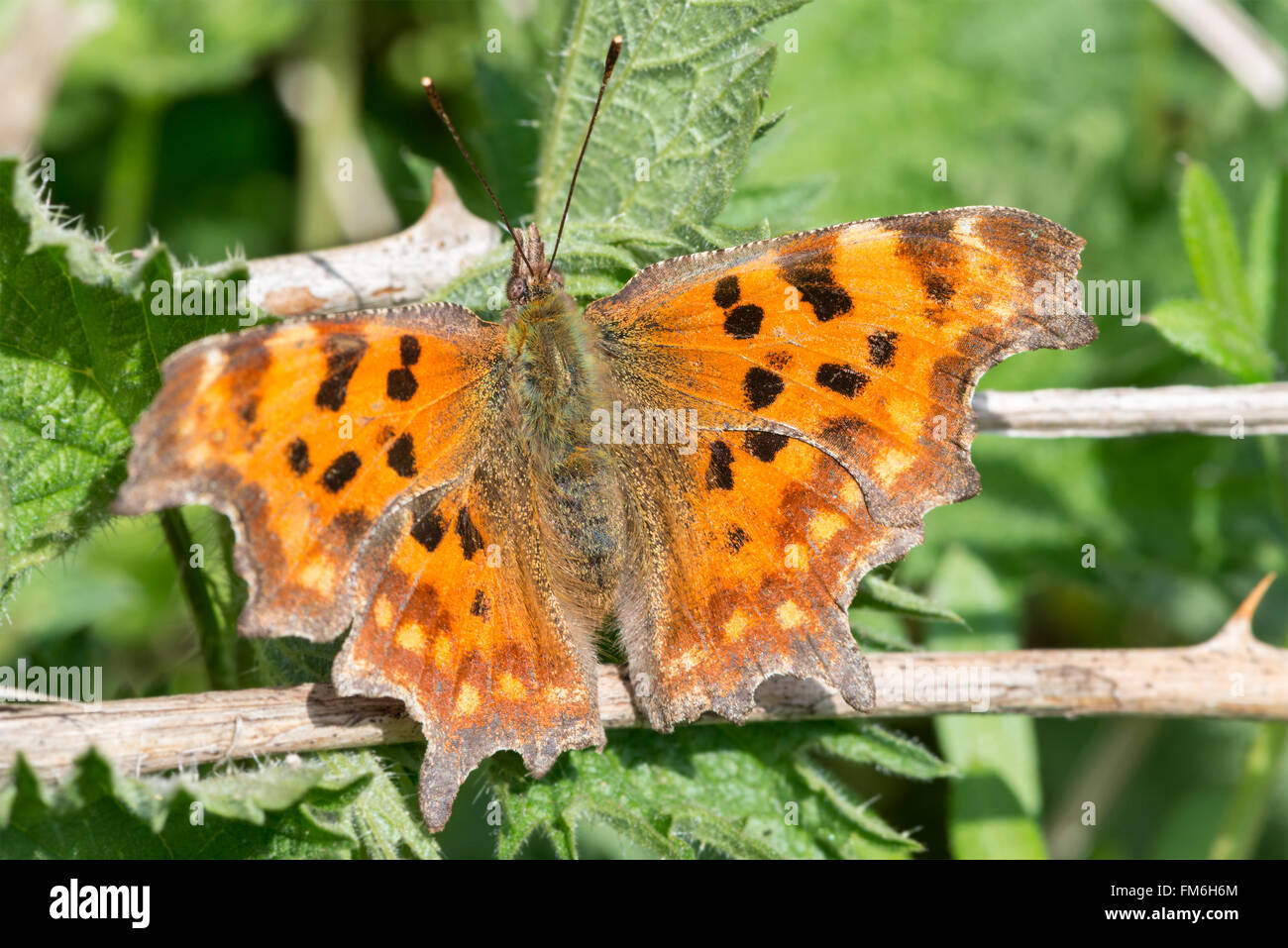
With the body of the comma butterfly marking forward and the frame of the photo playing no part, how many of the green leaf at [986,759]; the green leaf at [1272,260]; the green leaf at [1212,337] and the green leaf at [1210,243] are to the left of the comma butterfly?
0

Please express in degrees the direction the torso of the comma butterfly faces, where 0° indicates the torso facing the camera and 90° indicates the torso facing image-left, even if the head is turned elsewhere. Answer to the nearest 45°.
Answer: approximately 180°

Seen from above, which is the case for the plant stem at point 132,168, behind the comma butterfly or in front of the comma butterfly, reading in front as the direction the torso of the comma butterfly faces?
in front

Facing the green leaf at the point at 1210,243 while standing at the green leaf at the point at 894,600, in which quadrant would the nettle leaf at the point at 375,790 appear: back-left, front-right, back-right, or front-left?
back-left

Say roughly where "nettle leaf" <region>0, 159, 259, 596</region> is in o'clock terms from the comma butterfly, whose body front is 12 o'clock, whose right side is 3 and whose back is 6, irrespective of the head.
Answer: The nettle leaf is roughly at 9 o'clock from the comma butterfly.

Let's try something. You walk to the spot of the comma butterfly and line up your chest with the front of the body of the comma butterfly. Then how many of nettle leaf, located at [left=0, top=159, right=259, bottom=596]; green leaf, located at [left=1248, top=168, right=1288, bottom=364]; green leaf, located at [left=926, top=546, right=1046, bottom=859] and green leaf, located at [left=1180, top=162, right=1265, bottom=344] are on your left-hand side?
1
